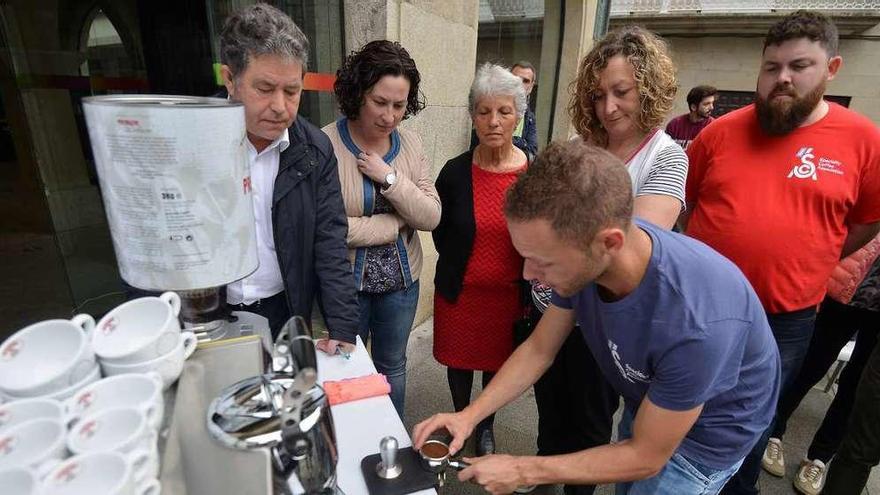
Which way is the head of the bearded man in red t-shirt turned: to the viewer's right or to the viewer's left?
to the viewer's left

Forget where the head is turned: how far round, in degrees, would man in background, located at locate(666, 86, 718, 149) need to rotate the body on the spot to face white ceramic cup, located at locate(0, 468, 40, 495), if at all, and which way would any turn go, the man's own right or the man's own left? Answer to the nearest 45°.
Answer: approximately 45° to the man's own right

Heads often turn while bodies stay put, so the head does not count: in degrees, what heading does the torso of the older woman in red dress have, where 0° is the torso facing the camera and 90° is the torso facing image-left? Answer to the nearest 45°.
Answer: approximately 0°

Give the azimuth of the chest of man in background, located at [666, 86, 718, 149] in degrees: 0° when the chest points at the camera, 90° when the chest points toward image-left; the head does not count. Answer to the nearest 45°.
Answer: approximately 315°

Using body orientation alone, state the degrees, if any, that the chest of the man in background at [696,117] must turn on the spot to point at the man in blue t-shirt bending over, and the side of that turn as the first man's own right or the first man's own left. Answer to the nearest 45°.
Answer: approximately 45° to the first man's own right

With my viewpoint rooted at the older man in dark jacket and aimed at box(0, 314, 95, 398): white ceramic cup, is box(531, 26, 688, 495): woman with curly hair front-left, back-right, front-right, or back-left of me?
back-left

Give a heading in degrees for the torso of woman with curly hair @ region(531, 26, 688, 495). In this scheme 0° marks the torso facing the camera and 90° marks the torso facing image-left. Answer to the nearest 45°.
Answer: approximately 45°

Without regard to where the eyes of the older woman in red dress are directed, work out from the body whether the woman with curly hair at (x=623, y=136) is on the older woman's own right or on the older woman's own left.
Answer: on the older woman's own left
